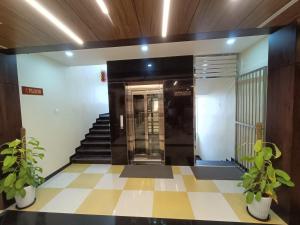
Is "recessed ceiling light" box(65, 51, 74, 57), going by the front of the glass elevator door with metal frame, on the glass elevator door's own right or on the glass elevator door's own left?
on the glass elevator door's own right

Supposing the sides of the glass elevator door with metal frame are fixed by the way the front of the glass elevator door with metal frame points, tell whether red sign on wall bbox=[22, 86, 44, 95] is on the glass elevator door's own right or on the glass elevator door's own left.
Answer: on the glass elevator door's own right

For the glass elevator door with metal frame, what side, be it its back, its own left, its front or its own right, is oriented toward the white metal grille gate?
left

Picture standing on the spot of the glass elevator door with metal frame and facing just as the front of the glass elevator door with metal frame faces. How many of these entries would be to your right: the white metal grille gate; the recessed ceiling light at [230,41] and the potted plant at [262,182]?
0

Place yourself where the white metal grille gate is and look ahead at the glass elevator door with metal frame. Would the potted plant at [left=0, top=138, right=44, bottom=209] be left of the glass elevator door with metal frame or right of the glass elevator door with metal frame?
left

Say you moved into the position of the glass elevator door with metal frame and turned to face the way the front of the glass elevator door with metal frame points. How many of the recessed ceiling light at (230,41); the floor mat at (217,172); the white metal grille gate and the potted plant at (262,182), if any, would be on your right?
0

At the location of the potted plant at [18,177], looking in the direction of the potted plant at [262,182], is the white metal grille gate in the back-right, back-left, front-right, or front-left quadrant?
front-left

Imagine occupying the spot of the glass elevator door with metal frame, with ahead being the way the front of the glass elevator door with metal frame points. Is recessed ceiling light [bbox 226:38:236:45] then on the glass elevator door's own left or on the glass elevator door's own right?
on the glass elevator door's own left

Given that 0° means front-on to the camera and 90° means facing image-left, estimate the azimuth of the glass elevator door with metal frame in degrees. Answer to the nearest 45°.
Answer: approximately 0°

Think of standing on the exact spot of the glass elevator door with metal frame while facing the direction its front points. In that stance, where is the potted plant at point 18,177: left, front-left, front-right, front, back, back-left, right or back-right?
front-right

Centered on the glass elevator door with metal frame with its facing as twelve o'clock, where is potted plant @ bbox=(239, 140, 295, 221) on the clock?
The potted plant is roughly at 11 o'clock from the glass elevator door with metal frame.
